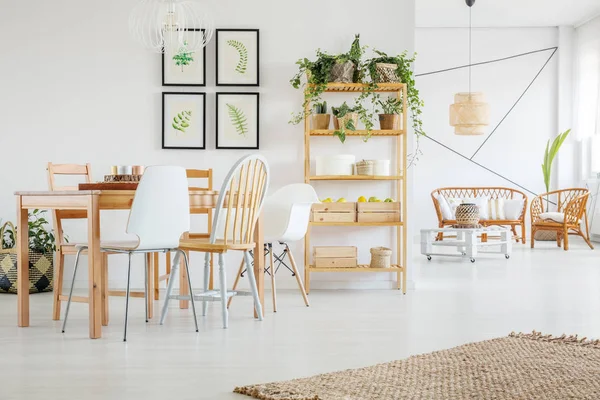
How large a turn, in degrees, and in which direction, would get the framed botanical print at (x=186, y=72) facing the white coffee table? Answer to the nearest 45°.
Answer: approximately 135° to its left

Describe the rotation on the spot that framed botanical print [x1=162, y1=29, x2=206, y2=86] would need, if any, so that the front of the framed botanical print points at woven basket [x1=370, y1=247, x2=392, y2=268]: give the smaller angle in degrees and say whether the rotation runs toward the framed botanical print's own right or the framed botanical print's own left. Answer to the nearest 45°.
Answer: approximately 90° to the framed botanical print's own left

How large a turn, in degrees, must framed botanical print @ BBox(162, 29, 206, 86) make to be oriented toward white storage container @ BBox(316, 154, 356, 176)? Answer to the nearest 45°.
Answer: approximately 90° to its left

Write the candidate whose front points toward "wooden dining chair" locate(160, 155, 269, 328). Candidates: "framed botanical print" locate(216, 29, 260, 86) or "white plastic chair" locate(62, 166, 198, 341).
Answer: the framed botanical print

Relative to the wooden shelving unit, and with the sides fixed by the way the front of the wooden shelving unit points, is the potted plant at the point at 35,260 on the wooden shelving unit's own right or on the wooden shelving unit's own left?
on the wooden shelving unit's own right

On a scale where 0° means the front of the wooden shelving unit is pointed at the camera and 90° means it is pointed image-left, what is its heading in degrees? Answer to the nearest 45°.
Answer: approximately 0°

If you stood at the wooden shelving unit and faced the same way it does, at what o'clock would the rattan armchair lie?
The rattan armchair is roughly at 7 o'clock from the wooden shelving unit.

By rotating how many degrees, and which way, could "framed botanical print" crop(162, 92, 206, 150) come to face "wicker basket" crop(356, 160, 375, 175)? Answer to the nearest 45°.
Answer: approximately 90° to its left
